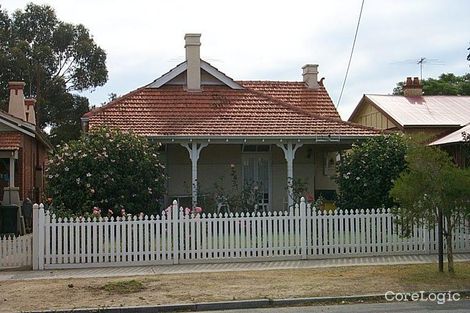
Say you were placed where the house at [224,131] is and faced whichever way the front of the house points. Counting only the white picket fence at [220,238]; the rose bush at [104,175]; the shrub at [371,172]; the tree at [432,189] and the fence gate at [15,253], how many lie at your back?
0

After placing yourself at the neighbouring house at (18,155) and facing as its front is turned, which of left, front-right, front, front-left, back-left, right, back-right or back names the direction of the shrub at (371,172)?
front-left

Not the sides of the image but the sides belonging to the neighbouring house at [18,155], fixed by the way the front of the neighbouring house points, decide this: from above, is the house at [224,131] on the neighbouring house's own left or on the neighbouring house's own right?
on the neighbouring house's own left

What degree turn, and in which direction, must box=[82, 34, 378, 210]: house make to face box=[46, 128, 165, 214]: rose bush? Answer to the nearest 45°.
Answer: approximately 45° to its right

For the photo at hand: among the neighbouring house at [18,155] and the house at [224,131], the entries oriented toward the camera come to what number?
2

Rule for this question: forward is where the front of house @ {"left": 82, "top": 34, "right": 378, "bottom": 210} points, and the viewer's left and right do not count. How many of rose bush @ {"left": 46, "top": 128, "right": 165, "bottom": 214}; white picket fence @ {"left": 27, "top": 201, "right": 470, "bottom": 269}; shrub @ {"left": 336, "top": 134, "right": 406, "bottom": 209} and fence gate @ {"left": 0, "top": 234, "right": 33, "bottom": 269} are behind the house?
0

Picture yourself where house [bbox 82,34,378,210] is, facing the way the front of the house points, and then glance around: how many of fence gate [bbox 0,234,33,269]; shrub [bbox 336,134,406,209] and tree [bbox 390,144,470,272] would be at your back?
0

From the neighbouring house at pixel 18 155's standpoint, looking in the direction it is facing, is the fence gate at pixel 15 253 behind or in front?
in front

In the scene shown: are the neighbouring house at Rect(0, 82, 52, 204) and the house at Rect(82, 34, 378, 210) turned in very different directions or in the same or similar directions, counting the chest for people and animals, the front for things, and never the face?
same or similar directions

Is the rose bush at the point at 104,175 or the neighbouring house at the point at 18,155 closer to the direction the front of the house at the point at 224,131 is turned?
the rose bush

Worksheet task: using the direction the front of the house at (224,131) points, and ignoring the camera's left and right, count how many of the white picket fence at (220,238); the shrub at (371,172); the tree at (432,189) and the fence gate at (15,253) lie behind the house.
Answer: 0

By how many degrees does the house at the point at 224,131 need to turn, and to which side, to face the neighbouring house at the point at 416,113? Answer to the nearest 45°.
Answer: approximately 135° to its left

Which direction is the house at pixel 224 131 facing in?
toward the camera

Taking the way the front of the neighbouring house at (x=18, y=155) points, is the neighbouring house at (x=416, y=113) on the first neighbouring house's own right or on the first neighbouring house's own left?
on the first neighbouring house's own left

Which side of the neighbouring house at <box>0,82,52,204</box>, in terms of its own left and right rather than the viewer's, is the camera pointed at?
front

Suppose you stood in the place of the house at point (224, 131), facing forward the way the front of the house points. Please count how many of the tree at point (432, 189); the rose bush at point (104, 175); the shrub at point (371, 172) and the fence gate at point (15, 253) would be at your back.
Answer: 0

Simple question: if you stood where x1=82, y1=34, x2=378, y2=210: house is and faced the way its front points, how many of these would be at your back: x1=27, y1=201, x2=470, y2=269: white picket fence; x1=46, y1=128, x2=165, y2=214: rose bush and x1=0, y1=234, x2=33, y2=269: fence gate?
0

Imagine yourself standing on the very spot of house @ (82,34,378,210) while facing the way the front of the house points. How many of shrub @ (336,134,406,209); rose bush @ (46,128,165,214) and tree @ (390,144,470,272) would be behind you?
0
